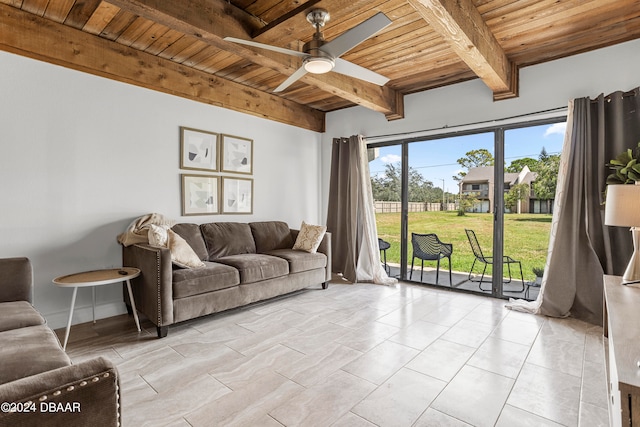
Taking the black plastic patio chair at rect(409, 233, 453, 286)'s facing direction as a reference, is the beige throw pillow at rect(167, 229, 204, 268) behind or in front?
behind

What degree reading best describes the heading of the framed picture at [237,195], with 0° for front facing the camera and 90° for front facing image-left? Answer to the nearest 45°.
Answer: approximately 315°

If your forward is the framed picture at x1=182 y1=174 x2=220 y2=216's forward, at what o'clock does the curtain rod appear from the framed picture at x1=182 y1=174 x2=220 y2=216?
The curtain rod is roughly at 11 o'clock from the framed picture.

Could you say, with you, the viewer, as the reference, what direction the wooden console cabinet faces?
facing to the left of the viewer

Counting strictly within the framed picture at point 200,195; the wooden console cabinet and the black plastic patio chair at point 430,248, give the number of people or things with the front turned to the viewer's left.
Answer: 1

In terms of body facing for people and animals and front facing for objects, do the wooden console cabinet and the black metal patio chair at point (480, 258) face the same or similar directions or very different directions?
very different directions

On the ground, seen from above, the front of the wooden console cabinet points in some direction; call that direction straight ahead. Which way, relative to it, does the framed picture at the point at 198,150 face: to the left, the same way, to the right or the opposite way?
the opposite way

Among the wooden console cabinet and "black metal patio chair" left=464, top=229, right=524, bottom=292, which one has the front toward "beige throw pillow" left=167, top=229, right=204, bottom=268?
the wooden console cabinet

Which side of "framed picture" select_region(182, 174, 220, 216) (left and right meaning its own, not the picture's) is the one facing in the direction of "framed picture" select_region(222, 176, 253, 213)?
left

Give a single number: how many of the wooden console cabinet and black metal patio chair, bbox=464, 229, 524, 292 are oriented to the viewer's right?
1

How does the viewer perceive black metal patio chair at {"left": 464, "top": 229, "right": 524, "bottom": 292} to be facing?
facing to the right of the viewer

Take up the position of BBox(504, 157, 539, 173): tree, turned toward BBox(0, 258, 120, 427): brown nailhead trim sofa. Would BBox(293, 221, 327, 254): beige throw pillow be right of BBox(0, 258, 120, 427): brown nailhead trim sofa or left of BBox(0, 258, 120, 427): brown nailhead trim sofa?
right
